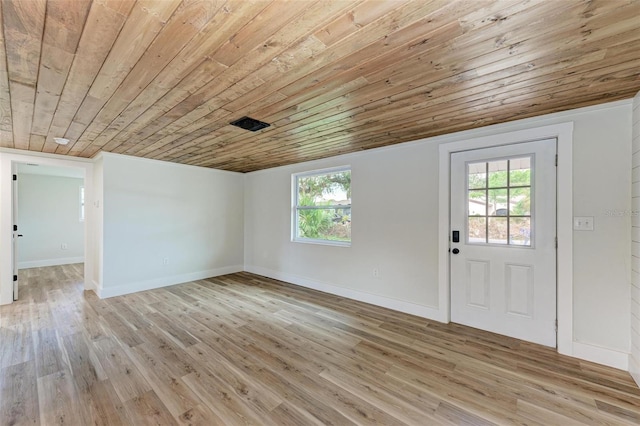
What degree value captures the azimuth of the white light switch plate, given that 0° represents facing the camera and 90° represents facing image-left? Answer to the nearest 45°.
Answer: approximately 0°

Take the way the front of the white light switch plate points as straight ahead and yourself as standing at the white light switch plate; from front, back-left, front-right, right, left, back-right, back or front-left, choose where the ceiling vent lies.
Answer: front-right

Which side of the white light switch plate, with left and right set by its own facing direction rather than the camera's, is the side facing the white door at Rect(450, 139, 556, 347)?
right

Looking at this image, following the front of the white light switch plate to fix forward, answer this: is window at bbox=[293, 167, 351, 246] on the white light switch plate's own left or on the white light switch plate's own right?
on the white light switch plate's own right

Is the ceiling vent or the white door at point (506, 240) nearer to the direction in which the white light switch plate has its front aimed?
the ceiling vent
